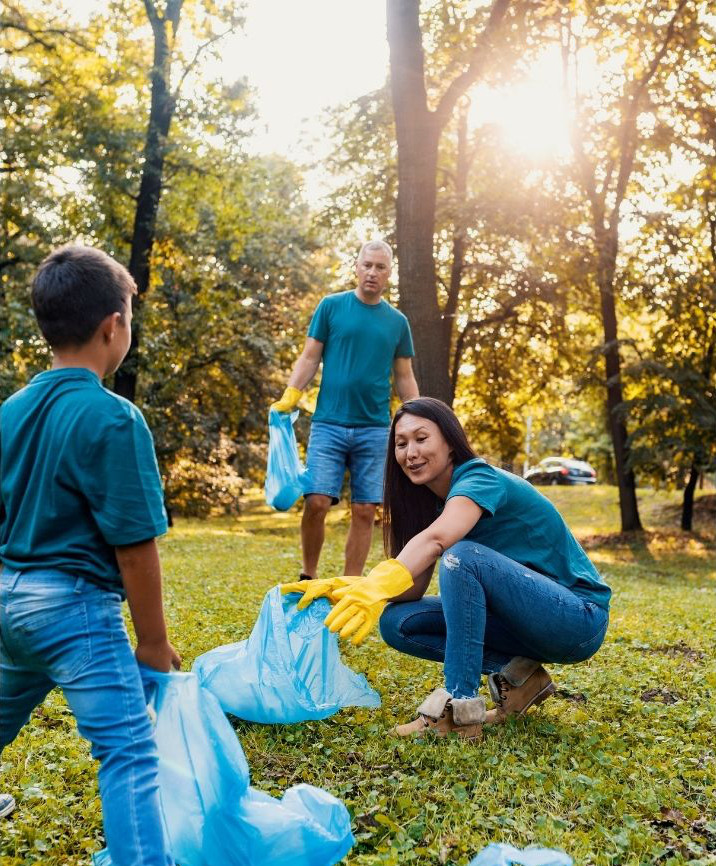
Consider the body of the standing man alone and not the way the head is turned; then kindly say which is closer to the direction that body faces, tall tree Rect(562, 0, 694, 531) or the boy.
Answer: the boy

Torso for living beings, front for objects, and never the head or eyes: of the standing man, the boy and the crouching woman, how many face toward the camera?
1

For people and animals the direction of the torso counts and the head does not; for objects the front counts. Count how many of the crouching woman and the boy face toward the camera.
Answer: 0

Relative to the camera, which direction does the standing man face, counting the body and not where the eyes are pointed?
toward the camera

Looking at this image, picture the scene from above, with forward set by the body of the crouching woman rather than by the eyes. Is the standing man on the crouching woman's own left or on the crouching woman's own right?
on the crouching woman's own right

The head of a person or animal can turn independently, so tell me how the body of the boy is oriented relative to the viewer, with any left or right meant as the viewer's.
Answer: facing away from the viewer and to the right of the viewer

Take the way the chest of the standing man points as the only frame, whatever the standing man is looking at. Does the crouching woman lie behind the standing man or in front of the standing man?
in front

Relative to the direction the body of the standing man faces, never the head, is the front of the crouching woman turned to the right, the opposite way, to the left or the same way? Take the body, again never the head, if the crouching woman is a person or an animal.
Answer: to the right

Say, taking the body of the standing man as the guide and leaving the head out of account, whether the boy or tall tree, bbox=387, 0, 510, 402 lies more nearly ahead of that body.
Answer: the boy

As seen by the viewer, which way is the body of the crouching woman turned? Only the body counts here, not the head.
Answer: to the viewer's left

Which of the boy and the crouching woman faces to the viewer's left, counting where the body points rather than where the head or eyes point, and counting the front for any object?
the crouching woman

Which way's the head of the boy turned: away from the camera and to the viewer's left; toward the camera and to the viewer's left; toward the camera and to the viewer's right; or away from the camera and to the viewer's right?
away from the camera and to the viewer's right

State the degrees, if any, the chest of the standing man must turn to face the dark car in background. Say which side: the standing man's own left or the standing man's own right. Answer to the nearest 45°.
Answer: approximately 180°

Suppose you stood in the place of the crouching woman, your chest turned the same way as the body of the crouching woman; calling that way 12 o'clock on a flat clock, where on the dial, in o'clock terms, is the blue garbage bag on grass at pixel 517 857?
The blue garbage bag on grass is roughly at 9 o'clock from the crouching woman.

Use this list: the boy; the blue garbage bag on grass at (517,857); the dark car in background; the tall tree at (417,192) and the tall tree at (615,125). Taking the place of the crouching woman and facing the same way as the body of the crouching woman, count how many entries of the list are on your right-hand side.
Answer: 3

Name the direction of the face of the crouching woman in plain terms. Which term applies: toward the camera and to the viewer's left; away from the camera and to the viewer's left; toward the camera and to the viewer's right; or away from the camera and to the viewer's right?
toward the camera and to the viewer's left

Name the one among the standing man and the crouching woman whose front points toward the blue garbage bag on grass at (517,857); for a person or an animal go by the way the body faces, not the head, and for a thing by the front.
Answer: the standing man
